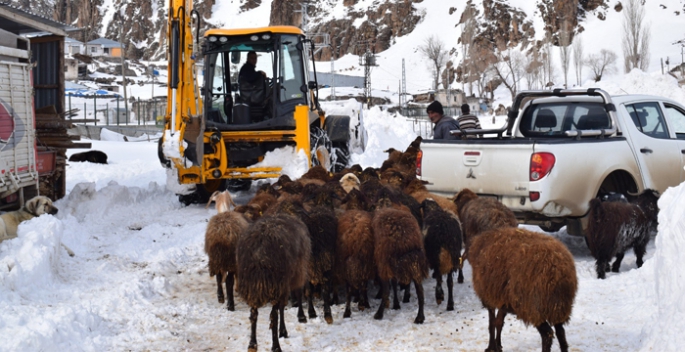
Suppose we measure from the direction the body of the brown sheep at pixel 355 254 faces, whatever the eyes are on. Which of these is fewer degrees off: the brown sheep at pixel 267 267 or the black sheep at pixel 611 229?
the black sheep

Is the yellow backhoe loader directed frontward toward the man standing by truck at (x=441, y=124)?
no

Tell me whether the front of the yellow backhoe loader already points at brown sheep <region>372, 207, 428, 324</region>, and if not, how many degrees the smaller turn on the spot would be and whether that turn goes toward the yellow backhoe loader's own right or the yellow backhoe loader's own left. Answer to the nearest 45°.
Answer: approximately 135° to the yellow backhoe loader's own right

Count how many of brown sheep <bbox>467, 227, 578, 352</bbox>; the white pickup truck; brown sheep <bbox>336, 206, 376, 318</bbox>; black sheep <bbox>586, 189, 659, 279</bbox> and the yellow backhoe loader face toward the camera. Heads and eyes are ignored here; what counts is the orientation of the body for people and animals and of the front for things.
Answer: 0

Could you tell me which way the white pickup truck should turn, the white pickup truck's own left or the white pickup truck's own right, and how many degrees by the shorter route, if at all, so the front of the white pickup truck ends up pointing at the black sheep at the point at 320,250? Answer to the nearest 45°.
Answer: approximately 180°

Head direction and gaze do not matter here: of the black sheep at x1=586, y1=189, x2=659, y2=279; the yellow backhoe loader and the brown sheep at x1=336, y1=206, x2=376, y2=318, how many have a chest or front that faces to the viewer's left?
0

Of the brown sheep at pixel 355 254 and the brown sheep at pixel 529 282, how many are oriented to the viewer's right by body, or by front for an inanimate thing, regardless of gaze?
0

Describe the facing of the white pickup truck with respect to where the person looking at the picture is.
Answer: facing away from the viewer and to the right of the viewer

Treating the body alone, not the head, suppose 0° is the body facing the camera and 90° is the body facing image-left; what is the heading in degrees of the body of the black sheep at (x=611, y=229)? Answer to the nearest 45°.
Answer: approximately 225°

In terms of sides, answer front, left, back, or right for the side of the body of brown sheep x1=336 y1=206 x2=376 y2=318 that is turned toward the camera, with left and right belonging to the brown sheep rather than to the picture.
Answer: back

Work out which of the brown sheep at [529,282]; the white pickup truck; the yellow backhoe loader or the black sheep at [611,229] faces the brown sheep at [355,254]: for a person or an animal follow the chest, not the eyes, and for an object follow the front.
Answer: the brown sheep at [529,282]

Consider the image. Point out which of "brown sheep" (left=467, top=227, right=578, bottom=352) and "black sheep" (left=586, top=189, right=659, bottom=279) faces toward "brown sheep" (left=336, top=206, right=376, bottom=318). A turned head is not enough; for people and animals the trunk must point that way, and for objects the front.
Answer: "brown sheep" (left=467, top=227, right=578, bottom=352)

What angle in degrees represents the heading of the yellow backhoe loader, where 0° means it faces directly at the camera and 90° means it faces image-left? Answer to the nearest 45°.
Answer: approximately 225°

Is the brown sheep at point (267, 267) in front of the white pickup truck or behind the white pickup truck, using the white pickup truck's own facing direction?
behind

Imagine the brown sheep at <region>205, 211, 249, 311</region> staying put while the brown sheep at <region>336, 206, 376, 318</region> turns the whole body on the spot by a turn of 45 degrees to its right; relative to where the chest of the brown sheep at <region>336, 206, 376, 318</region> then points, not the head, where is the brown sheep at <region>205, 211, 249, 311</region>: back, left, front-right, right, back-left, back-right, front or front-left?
back-left

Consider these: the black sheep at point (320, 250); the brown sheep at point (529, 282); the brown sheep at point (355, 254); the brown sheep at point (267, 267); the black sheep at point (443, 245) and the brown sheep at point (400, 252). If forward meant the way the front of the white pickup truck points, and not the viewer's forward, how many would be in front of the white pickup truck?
0
